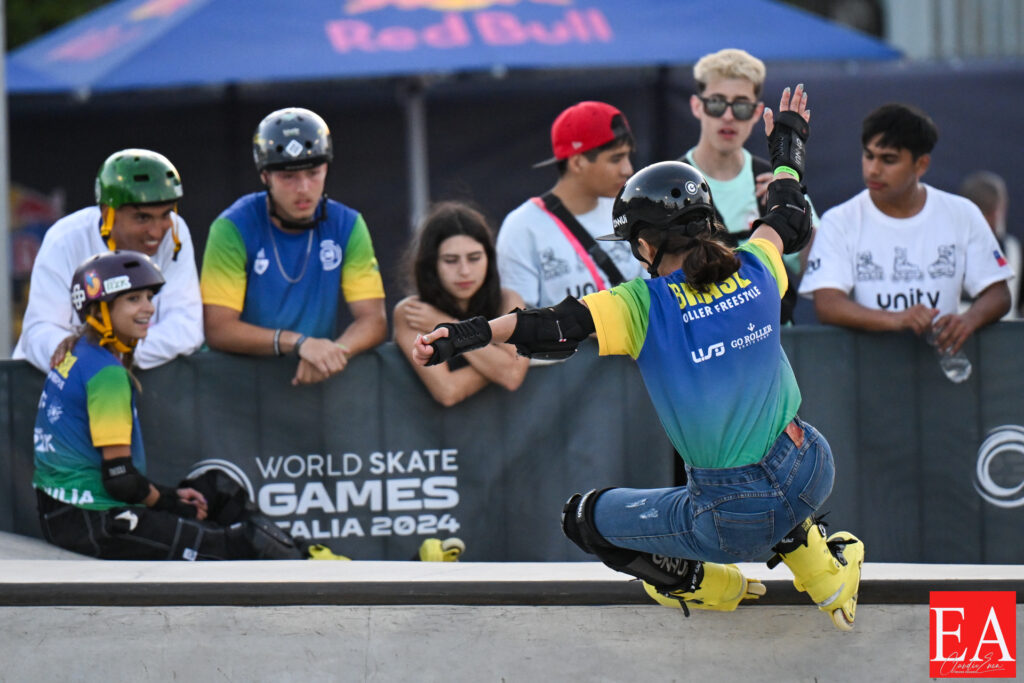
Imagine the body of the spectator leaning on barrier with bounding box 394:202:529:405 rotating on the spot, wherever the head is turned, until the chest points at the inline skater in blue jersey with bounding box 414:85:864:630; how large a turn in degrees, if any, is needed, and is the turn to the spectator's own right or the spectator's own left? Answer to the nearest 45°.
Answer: approximately 45° to the spectator's own left

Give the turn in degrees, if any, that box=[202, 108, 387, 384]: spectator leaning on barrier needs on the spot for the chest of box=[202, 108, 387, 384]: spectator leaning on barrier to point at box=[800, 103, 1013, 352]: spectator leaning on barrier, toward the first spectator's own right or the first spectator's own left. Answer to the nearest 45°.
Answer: approximately 90° to the first spectator's own left

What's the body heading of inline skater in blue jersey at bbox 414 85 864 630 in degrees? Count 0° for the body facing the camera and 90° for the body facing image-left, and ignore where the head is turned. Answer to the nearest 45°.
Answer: approximately 135°

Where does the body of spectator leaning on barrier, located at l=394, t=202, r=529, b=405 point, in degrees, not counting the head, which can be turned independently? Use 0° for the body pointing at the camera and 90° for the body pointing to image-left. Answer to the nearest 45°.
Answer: approximately 0°

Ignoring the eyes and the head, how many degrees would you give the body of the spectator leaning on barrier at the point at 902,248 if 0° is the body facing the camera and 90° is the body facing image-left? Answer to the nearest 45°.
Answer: approximately 0°

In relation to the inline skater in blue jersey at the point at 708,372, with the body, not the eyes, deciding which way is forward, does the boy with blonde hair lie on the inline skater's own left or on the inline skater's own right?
on the inline skater's own right

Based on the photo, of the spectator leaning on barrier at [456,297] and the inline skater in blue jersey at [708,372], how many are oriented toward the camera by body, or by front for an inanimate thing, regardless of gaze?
1

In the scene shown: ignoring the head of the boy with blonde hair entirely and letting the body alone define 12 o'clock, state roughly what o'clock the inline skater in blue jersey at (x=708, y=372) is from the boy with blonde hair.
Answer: The inline skater in blue jersey is roughly at 12 o'clock from the boy with blonde hair.
